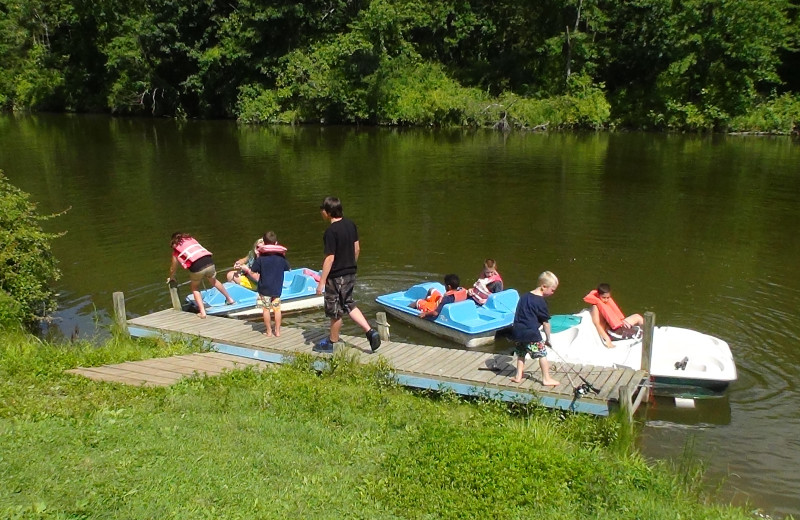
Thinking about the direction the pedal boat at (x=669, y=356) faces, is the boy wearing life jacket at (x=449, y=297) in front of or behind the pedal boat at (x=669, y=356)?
behind

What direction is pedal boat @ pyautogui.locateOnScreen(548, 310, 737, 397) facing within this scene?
to the viewer's right

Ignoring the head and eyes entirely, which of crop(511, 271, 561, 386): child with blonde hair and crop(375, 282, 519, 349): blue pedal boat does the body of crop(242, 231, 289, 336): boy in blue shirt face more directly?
the blue pedal boat

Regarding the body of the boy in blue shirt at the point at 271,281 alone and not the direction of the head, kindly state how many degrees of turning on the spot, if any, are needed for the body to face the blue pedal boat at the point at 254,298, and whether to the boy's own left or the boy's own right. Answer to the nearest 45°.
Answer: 0° — they already face it

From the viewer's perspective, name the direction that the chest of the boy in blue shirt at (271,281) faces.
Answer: away from the camera

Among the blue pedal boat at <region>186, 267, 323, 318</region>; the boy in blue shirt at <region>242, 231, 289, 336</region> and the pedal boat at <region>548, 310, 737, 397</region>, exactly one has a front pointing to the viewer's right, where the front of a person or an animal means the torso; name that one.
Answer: the pedal boat at <region>548, 310, 737, 397</region>

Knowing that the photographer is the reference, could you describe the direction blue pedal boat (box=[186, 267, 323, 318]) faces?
facing to the left of the viewer

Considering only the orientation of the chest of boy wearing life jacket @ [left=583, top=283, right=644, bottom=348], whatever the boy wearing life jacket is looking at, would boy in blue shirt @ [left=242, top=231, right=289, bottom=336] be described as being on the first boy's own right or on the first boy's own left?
on the first boy's own right
